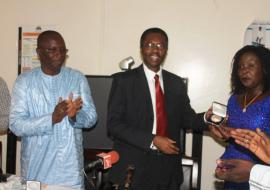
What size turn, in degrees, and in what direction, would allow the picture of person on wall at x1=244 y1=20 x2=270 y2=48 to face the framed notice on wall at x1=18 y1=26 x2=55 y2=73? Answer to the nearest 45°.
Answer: approximately 90° to its right

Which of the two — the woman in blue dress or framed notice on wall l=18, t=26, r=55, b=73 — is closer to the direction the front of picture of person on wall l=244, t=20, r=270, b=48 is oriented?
the woman in blue dress

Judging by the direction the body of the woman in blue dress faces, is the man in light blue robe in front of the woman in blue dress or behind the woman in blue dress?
in front

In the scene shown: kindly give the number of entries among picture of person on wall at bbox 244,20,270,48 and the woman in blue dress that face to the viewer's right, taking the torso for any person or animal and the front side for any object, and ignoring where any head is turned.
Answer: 0

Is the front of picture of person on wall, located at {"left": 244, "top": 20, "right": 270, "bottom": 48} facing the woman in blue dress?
yes

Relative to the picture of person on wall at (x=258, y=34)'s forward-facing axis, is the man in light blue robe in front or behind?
in front

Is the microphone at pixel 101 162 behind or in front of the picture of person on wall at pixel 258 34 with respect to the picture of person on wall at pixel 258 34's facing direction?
in front

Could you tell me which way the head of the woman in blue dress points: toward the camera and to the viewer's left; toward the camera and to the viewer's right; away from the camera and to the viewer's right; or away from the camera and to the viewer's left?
toward the camera and to the viewer's left
